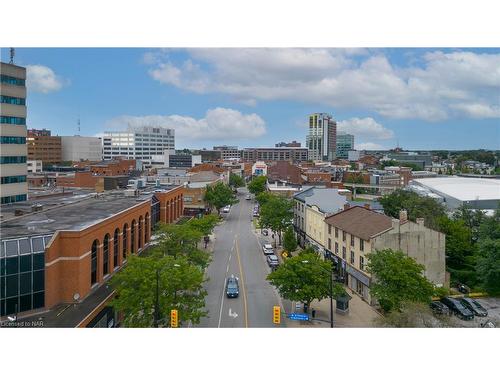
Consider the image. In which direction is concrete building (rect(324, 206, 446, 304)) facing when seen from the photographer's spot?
facing the viewer and to the left of the viewer

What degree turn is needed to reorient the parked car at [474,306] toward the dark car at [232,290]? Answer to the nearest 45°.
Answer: approximately 135° to its right

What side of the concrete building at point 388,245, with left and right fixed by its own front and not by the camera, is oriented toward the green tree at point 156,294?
front

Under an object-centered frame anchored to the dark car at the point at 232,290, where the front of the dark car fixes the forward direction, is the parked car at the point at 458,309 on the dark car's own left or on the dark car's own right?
on the dark car's own left

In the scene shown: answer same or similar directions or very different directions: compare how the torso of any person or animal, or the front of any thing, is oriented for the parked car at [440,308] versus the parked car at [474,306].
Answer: same or similar directions

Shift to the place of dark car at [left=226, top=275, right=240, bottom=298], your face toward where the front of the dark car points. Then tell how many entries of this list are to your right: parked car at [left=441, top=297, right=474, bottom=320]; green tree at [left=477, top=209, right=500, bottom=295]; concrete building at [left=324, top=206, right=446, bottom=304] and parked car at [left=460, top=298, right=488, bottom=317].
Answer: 0

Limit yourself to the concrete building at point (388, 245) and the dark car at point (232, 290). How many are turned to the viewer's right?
0

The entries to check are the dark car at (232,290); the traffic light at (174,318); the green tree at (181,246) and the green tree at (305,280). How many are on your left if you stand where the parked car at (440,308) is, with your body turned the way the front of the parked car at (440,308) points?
0

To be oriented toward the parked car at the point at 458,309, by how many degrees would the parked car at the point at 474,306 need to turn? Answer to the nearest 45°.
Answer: approximately 90° to its right

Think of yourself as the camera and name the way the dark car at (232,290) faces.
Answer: facing the viewer

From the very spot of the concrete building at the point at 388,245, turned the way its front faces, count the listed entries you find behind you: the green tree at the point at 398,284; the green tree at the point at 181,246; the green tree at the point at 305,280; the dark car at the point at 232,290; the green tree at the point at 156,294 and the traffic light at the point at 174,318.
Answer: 0

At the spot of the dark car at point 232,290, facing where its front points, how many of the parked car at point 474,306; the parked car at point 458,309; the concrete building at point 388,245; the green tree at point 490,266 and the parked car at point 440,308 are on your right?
0

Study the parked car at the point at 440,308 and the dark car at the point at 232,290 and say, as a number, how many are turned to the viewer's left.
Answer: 0

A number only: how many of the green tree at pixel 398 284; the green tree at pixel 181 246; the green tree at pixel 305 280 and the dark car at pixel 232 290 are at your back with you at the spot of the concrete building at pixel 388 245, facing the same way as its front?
0

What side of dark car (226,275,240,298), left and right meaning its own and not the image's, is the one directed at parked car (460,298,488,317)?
left

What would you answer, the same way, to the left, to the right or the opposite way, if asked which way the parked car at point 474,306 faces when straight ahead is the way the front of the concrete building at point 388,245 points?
to the left

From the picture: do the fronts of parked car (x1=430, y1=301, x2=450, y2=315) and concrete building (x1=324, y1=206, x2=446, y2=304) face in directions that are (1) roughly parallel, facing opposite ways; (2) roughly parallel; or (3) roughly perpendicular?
roughly perpendicular
